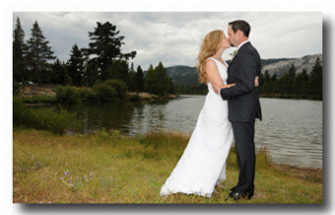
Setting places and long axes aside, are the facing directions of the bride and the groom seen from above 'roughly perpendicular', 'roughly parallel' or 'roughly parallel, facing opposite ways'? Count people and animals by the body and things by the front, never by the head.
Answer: roughly parallel, facing opposite ways

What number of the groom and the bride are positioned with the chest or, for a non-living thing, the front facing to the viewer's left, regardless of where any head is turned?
1

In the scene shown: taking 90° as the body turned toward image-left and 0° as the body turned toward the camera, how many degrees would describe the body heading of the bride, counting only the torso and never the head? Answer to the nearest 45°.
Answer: approximately 270°

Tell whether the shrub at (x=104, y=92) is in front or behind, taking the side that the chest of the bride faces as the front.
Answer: behind

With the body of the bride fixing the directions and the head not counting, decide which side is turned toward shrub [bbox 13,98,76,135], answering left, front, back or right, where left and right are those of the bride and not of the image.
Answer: back

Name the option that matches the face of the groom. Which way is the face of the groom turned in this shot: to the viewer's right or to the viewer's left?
to the viewer's left

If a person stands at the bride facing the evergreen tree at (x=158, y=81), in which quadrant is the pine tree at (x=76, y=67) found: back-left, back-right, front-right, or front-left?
front-left

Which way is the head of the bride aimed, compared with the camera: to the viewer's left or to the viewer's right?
to the viewer's right

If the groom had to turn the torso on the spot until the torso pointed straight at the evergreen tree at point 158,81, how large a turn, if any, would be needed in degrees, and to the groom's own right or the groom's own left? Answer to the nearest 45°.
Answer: approximately 45° to the groom's own right

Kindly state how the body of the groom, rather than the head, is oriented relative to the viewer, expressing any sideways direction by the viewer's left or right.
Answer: facing to the left of the viewer

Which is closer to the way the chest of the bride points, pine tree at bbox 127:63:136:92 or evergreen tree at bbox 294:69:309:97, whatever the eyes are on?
the evergreen tree

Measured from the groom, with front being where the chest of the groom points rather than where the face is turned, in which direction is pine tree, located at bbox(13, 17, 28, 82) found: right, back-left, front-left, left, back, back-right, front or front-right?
front
